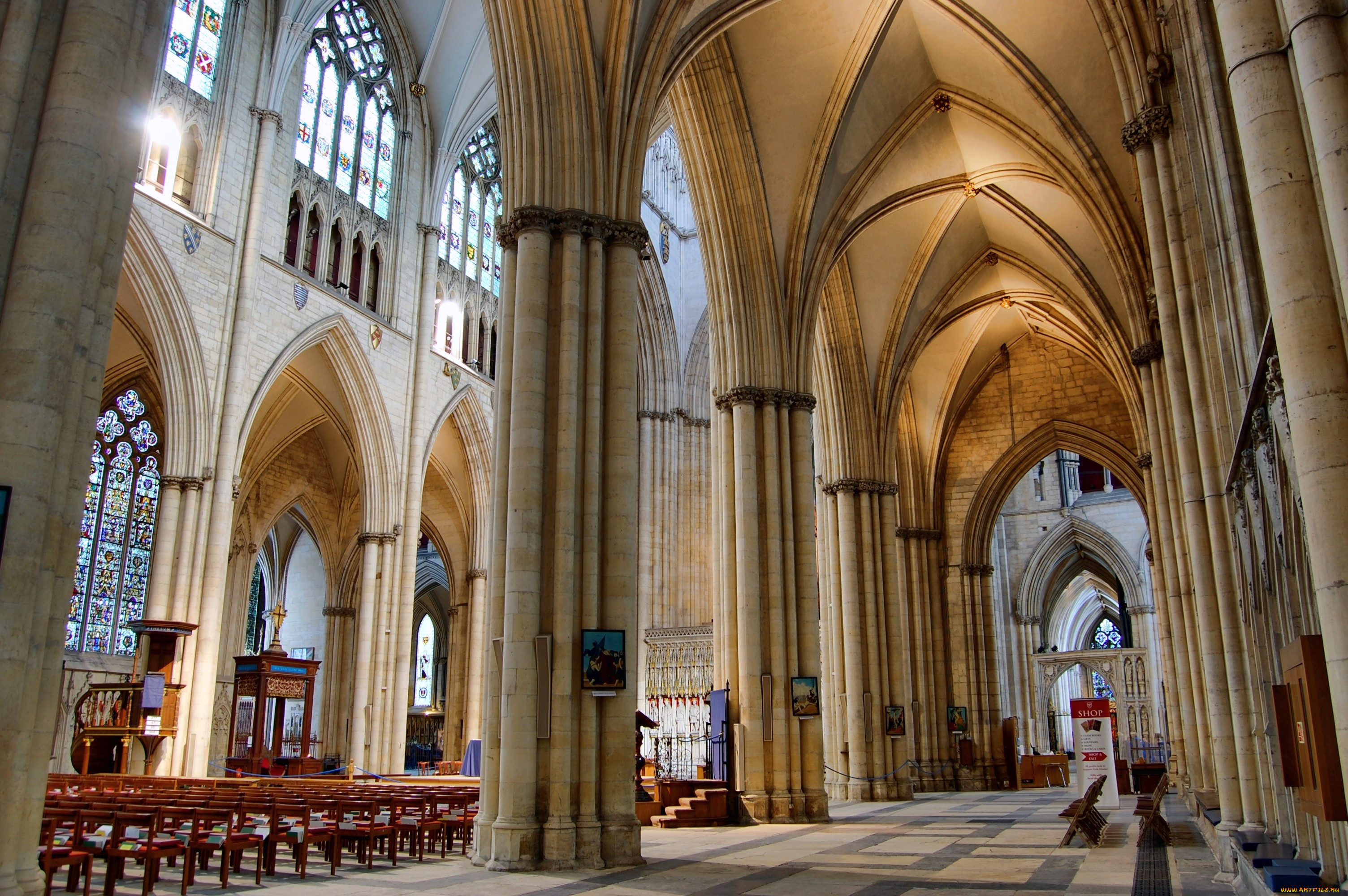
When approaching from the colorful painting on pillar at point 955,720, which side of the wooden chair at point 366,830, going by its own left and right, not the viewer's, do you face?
front

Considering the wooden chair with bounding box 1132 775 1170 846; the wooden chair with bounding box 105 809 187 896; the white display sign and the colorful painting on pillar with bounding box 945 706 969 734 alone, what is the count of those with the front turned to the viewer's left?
1

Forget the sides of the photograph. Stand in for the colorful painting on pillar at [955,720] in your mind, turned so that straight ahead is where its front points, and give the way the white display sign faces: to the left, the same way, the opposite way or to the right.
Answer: the same way

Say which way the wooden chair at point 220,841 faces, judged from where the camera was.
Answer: facing away from the viewer and to the right of the viewer

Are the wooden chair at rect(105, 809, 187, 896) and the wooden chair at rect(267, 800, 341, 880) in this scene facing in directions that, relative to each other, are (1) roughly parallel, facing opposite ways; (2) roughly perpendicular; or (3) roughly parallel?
roughly parallel

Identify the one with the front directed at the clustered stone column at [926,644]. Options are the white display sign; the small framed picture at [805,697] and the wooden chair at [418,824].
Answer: the wooden chair

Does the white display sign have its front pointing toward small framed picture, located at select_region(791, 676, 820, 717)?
no

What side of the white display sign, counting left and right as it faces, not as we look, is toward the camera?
front

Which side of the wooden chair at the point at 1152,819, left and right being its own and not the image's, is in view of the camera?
left

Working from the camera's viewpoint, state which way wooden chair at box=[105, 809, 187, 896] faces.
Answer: facing away from the viewer and to the right of the viewer

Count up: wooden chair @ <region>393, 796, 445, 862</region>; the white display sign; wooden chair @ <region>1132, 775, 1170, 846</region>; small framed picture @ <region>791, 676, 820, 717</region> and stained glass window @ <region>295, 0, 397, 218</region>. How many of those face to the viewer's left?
1

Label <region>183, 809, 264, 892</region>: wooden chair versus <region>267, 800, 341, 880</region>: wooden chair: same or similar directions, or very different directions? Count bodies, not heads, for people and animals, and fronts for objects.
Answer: same or similar directions

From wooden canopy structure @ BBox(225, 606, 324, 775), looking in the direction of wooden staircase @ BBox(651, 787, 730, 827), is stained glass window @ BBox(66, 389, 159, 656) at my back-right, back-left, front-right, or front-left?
back-right

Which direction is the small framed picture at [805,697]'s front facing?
toward the camera

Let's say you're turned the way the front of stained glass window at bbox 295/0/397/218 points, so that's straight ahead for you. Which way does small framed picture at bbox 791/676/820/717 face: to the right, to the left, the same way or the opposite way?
to the right

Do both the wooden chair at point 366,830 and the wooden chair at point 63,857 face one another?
no

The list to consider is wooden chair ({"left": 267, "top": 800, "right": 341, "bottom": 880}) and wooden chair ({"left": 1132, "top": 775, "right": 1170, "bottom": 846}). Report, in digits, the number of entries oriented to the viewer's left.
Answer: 1

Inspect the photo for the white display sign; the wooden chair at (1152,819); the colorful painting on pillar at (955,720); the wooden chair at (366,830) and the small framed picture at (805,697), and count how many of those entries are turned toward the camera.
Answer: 3

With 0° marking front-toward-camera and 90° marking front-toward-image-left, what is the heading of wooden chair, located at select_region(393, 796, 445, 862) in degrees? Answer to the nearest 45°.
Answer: approximately 225°

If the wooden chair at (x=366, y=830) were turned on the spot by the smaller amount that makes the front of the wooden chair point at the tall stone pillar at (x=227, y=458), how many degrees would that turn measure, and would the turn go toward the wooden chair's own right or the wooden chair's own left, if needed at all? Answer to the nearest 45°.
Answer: approximately 45° to the wooden chair's own left

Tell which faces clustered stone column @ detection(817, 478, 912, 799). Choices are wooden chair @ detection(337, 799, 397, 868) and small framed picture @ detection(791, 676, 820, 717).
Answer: the wooden chair
